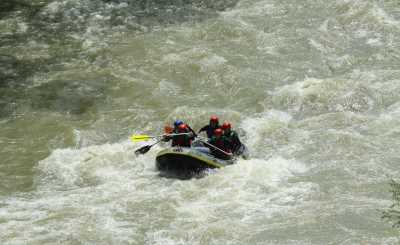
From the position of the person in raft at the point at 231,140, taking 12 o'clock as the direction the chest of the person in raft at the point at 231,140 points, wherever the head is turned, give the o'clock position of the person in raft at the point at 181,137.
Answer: the person in raft at the point at 181,137 is roughly at 12 o'clock from the person in raft at the point at 231,140.

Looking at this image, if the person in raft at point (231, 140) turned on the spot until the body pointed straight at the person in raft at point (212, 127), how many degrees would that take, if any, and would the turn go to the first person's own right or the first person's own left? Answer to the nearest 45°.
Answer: approximately 45° to the first person's own right

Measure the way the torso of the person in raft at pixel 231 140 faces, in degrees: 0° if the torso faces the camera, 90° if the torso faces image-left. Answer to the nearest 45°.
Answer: approximately 90°
